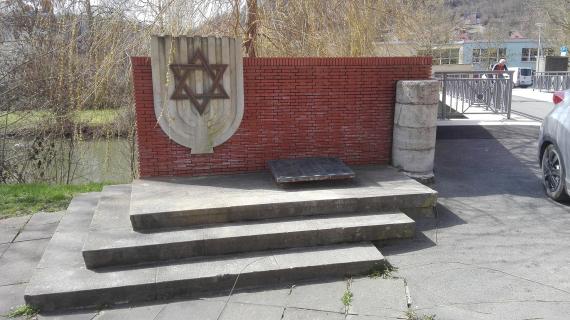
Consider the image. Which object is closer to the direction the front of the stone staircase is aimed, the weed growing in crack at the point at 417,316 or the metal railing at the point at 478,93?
the weed growing in crack

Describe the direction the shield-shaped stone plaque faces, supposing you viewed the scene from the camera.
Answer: facing the viewer

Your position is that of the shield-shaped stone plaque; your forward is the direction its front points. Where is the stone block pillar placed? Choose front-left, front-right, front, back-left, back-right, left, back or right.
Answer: left

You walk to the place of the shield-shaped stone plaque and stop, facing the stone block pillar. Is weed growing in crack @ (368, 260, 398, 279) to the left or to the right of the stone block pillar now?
right

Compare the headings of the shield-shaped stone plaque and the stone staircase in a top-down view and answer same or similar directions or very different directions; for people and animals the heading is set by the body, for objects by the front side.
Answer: same or similar directions

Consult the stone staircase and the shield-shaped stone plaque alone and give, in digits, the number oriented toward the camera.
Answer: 2

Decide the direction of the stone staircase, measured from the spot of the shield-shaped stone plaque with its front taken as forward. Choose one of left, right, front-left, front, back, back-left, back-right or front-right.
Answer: front

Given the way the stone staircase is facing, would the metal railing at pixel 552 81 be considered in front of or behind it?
behind

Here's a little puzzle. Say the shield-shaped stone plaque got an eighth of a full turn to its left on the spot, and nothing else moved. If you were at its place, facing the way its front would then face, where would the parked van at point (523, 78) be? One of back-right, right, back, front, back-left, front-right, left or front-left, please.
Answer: left
